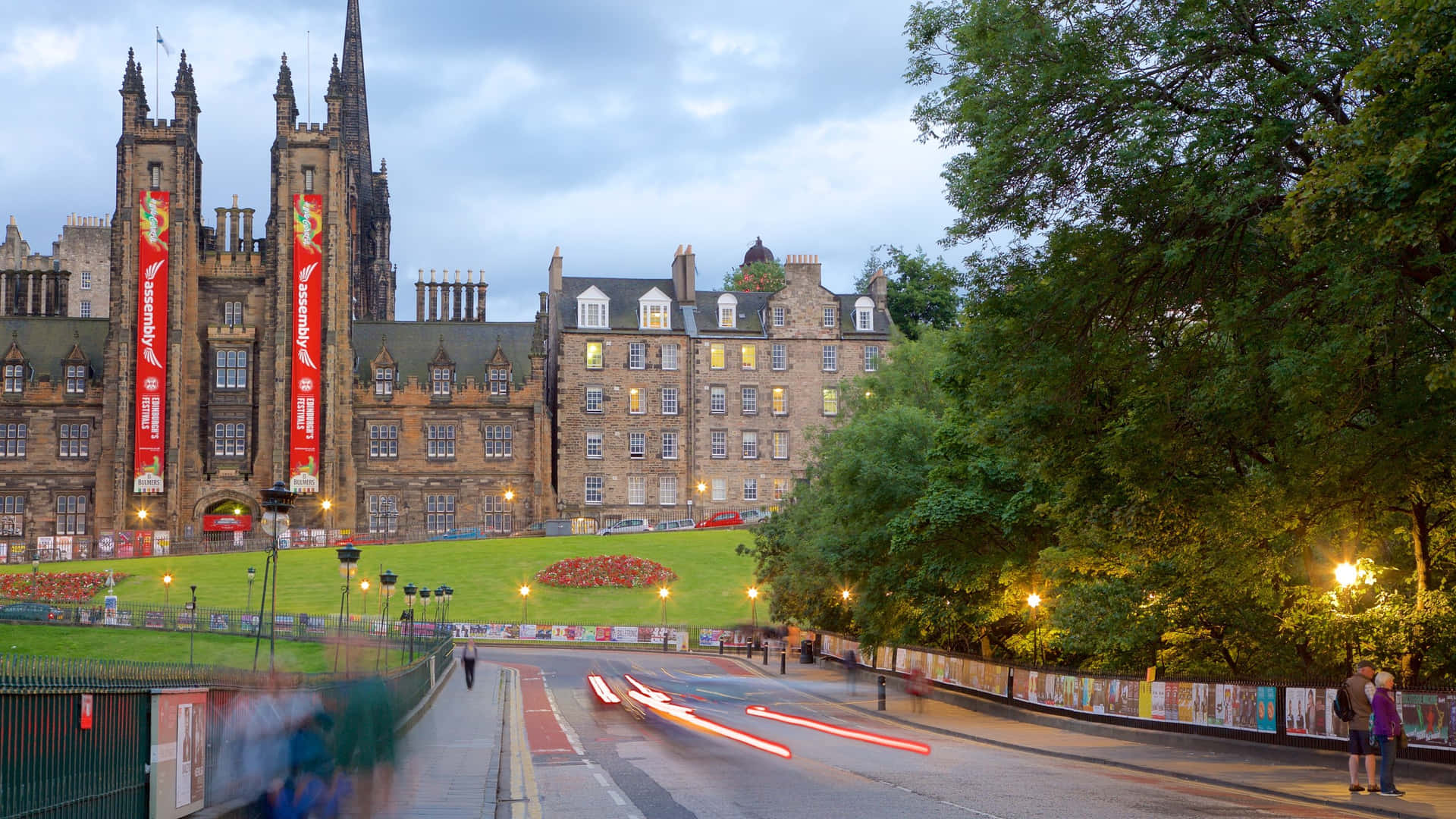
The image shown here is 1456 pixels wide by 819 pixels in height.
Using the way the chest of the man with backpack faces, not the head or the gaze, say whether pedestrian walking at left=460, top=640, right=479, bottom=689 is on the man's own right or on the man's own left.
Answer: on the man's own left

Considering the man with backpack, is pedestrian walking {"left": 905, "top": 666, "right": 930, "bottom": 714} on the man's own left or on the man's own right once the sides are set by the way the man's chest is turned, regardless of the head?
on the man's own left
